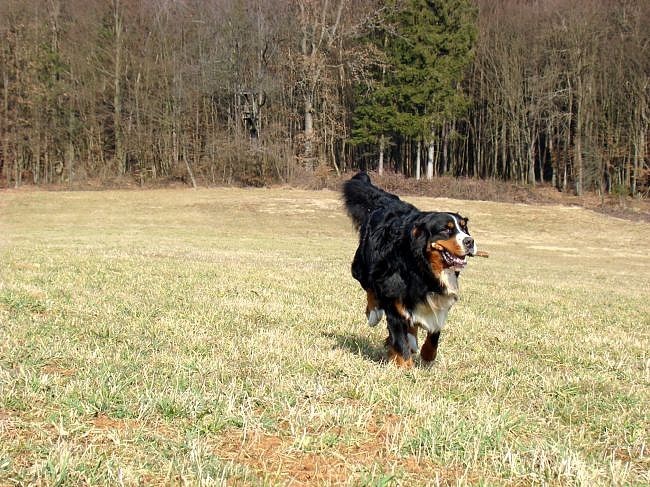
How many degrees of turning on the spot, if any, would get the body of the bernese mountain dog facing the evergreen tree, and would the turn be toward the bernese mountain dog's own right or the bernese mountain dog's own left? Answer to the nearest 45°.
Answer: approximately 135° to the bernese mountain dog's own left

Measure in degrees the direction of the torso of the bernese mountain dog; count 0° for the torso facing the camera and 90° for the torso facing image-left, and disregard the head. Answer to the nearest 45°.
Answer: approximately 315°
